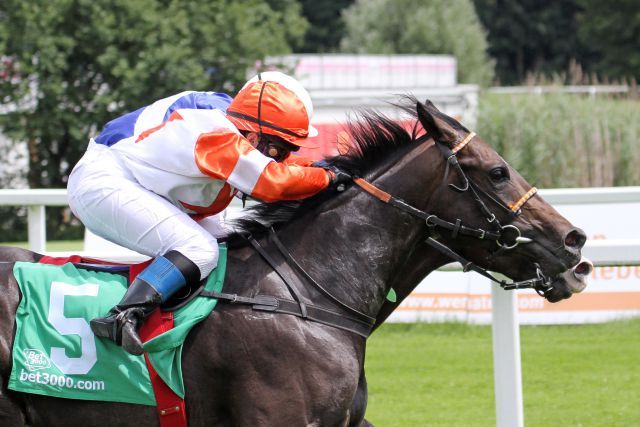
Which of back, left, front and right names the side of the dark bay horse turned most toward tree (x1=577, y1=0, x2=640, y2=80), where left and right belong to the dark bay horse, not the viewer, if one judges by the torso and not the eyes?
left

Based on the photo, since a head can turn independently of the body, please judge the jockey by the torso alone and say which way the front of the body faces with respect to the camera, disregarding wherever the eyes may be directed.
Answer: to the viewer's right

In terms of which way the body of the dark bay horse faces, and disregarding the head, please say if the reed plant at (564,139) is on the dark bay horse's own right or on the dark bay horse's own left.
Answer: on the dark bay horse's own left

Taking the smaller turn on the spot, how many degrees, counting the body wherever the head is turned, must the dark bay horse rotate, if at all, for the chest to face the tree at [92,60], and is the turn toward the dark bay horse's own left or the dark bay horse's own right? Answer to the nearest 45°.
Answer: approximately 90° to the dark bay horse's own left

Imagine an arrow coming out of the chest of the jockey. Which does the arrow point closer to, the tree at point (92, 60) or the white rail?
the white rail

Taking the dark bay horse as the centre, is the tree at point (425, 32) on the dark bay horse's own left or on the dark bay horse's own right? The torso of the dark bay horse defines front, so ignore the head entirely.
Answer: on the dark bay horse's own left

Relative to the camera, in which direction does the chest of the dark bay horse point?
to the viewer's right
